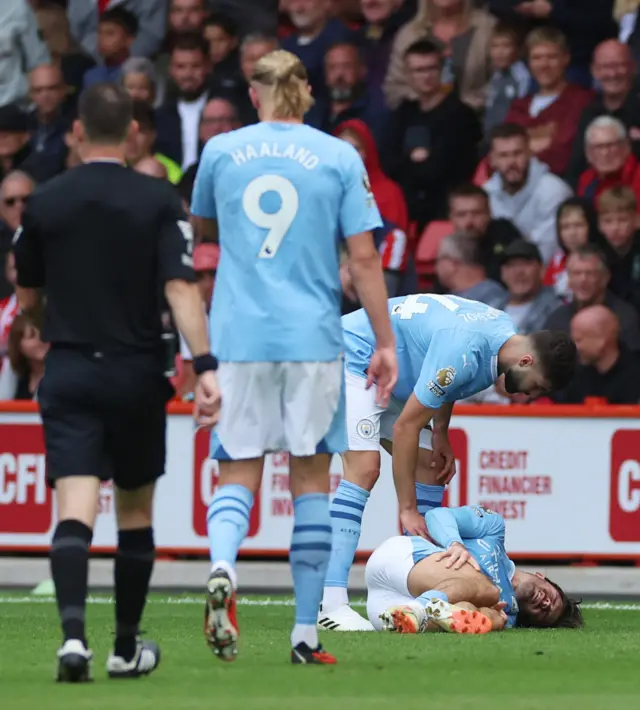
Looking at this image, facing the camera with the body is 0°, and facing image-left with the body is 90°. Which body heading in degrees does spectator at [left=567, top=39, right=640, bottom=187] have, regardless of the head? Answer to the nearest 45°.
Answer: approximately 0°

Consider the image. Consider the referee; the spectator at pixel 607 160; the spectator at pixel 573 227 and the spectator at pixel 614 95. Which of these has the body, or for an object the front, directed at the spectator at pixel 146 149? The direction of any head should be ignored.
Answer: the referee

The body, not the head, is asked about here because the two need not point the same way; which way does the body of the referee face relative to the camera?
away from the camera

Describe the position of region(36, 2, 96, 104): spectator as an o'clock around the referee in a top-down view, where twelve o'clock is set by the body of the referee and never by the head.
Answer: The spectator is roughly at 12 o'clock from the referee.
